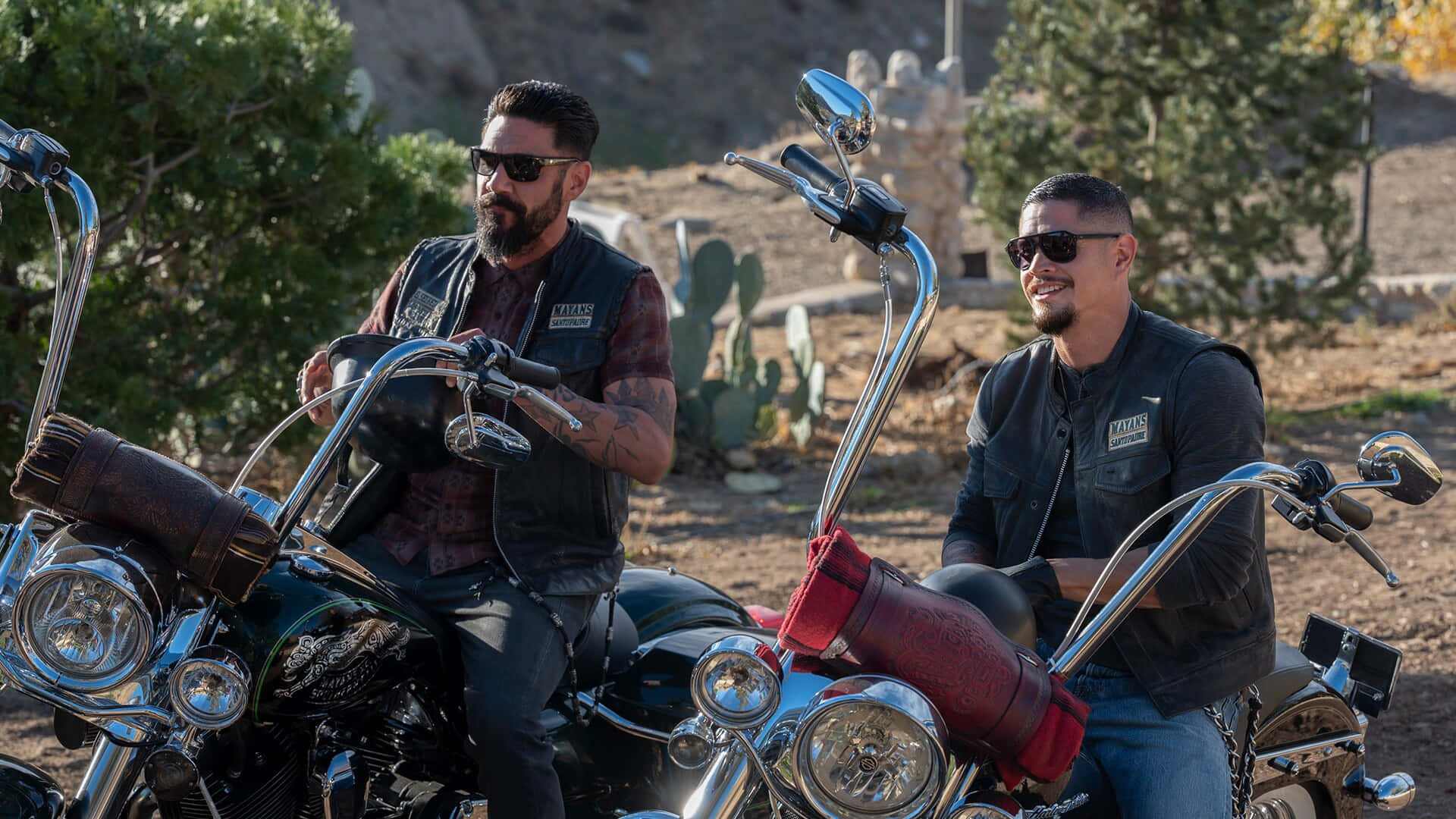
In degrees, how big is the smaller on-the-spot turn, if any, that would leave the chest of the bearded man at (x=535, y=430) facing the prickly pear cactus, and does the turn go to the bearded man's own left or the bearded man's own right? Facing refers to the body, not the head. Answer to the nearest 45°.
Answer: approximately 135° to the bearded man's own right

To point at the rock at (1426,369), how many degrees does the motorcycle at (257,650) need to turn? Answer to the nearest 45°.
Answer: approximately 180°

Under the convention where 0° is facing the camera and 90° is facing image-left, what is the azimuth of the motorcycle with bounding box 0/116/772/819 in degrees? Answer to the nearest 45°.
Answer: approximately 45°

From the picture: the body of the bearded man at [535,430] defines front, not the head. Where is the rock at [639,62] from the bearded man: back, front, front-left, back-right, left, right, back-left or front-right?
back-right

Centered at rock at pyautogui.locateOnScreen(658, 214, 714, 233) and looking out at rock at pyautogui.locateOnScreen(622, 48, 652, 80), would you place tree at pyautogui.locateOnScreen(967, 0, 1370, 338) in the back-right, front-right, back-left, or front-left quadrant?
back-right

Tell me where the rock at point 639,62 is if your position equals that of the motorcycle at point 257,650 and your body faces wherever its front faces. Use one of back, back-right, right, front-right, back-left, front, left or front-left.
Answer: back-right

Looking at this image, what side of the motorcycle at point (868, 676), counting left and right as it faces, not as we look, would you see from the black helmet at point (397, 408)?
right

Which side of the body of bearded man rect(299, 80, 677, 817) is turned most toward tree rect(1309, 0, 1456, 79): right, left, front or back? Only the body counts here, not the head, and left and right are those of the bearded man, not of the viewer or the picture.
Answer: back

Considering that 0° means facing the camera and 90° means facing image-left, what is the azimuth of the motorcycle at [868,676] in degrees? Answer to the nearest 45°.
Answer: approximately 45°

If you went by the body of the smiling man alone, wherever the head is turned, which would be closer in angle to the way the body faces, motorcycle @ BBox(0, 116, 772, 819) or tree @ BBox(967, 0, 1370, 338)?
the motorcycle

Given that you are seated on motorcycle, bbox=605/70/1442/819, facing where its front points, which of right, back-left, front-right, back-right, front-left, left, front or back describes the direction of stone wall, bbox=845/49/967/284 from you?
back-right
